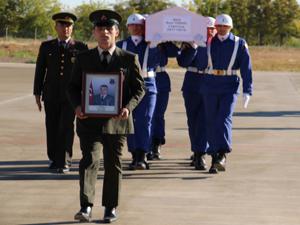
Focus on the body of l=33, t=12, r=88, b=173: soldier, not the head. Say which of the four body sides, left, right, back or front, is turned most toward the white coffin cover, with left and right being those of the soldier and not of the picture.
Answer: left

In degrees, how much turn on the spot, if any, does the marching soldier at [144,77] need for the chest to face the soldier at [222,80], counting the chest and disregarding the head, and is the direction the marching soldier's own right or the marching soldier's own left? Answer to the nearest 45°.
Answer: approximately 90° to the marching soldier's own left

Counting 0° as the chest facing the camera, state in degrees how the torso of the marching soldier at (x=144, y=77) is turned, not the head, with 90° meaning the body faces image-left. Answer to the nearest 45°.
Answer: approximately 0°

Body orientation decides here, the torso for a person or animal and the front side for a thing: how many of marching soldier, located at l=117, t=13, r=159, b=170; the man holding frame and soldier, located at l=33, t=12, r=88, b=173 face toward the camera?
3

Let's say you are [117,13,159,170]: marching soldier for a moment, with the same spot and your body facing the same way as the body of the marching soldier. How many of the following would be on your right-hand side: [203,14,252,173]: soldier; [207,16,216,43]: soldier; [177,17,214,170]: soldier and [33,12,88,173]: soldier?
1

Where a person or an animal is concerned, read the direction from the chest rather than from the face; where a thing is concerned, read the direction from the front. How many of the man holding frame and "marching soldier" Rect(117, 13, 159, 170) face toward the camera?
2

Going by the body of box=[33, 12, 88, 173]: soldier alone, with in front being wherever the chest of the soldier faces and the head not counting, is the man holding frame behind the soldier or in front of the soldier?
in front

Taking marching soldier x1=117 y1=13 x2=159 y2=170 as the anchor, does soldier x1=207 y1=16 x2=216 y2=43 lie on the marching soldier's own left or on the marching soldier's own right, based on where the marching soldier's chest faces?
on the marching soldier's own left

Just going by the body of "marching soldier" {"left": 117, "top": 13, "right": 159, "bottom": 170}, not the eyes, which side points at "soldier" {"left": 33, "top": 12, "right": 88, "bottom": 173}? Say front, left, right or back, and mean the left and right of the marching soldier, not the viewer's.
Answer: right

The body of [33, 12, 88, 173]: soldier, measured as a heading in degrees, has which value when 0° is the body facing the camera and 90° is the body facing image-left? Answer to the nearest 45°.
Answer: approximately 0°

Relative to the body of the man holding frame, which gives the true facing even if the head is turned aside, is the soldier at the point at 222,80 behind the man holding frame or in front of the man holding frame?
behind
